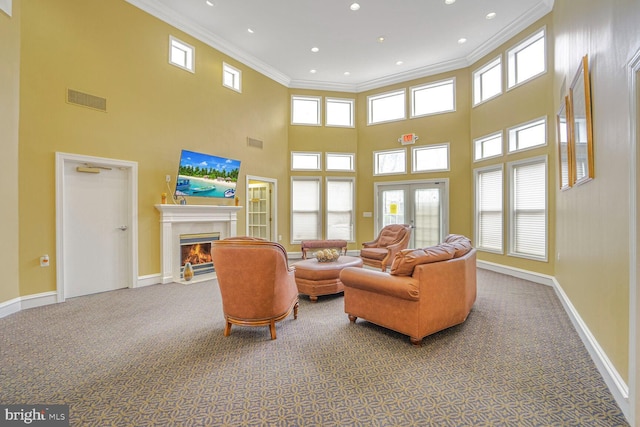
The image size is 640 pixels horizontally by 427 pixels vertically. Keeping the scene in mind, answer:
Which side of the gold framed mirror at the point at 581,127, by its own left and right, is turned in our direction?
left

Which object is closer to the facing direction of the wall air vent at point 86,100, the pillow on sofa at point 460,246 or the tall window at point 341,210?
the pillow on sofa

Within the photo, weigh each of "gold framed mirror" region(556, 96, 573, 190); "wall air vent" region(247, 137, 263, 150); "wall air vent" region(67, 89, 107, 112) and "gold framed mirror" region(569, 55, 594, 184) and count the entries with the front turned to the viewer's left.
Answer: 2

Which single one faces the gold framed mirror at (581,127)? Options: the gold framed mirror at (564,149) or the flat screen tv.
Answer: the flat screen tv

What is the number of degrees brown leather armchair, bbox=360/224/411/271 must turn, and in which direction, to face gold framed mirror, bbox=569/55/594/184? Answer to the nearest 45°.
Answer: approximately 90° to its left

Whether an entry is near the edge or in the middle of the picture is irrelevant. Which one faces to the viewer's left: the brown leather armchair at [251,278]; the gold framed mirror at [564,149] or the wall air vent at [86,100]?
the gold framed mirror

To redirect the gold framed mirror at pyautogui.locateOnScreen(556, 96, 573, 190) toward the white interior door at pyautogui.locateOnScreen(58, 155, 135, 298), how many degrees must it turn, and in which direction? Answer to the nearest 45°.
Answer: approximately 45° to its left

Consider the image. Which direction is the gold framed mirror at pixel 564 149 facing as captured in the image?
to the viewer's left

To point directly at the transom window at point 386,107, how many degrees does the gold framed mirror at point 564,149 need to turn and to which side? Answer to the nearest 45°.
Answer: approximately 45° to its right
